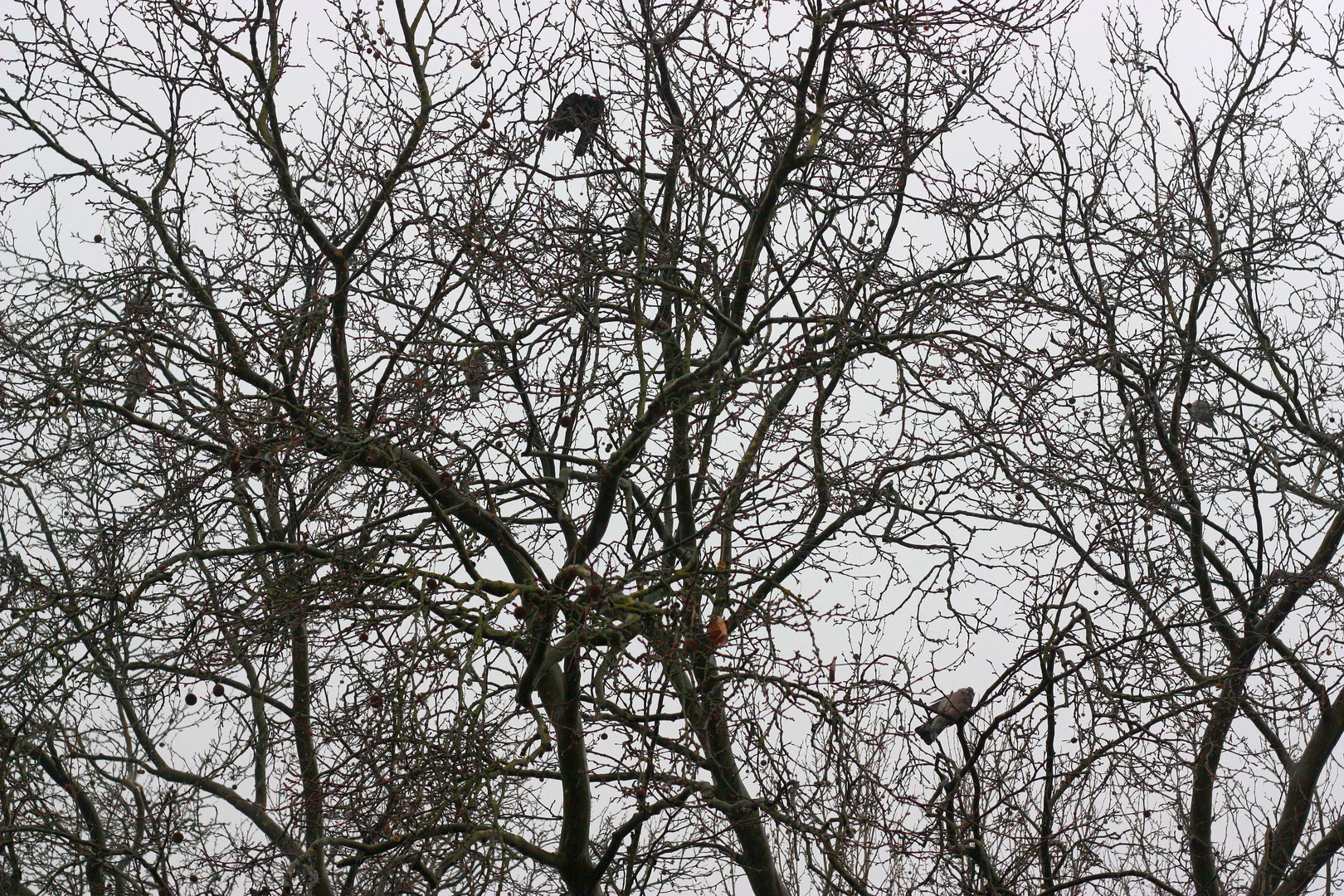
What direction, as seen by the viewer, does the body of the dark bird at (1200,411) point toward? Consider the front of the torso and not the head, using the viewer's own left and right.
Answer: facing to the left of the viewer

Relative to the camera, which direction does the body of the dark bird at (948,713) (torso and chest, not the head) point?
to the viewer's right

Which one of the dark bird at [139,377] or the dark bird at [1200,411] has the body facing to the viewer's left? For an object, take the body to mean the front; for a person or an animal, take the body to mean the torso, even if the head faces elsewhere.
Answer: the dark bird at [1200,411]
